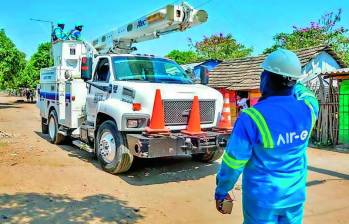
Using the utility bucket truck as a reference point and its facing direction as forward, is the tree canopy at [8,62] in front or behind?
behind

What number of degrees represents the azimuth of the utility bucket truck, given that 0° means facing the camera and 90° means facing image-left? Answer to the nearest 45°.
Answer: approximately 315°

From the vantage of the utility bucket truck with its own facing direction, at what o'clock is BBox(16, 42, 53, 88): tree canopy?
The tree canopy is roughly at 7 o'clock from the utility bucket truck.
